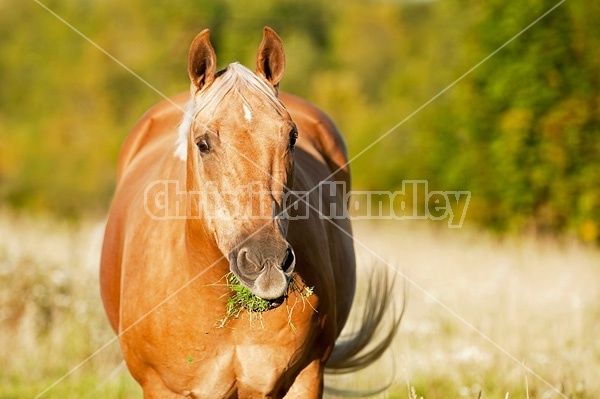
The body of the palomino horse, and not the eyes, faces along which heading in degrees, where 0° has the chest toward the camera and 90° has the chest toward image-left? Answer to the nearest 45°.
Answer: approximately 0°
